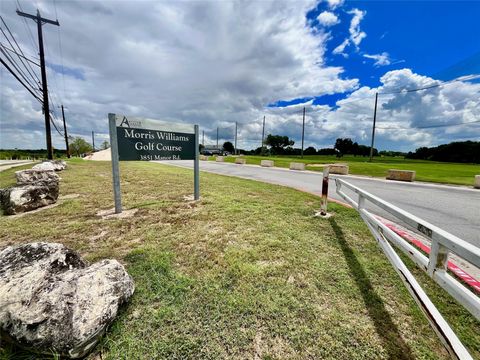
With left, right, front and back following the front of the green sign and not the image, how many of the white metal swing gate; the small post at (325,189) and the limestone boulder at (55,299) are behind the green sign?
0

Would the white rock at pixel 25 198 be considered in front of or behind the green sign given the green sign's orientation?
behind

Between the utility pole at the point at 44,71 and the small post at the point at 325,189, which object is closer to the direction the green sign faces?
the small post

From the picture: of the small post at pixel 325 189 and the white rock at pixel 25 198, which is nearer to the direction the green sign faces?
the small post

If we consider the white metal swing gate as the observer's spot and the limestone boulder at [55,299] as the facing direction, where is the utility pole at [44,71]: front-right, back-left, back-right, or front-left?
front-right

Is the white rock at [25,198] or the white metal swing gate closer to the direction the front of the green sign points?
the white metal swing gate

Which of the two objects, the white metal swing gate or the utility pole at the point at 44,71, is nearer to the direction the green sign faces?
the white metal swing gate

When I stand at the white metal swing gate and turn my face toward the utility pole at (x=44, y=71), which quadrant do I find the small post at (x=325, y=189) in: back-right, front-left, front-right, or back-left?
front-right

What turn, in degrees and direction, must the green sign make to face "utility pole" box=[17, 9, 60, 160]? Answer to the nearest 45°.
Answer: approximately 180°

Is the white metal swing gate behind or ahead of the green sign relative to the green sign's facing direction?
ahead

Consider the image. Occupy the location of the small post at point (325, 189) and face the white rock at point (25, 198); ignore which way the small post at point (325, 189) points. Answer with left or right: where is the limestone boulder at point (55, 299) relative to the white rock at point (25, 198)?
left

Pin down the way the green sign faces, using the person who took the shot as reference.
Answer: facing the viewer and to the right of the viewer

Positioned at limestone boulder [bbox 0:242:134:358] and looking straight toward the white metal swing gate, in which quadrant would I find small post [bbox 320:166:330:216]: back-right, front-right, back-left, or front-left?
front-left

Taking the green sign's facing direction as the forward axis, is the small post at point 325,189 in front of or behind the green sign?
in front
